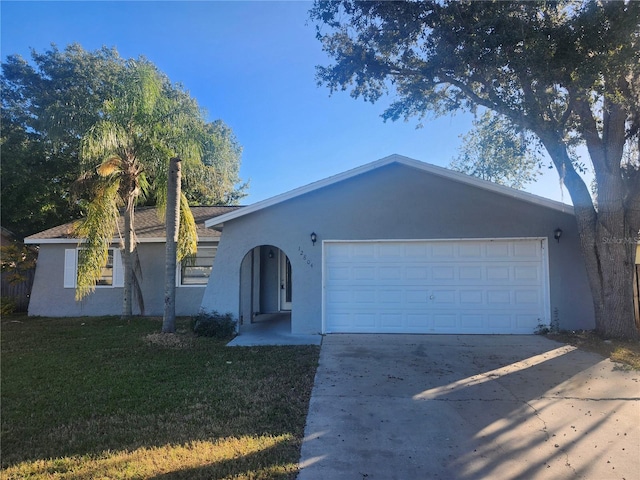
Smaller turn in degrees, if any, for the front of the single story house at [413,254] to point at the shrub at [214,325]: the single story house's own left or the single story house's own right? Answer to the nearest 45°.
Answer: approximately 90° to the single story house's own right

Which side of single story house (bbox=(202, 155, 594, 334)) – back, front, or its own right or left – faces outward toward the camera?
front

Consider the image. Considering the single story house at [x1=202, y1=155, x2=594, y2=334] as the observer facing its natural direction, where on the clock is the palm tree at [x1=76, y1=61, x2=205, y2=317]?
The palm tree is roughly at 3 o'clock from the single story house.

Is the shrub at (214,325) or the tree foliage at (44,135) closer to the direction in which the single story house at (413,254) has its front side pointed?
the shrub
